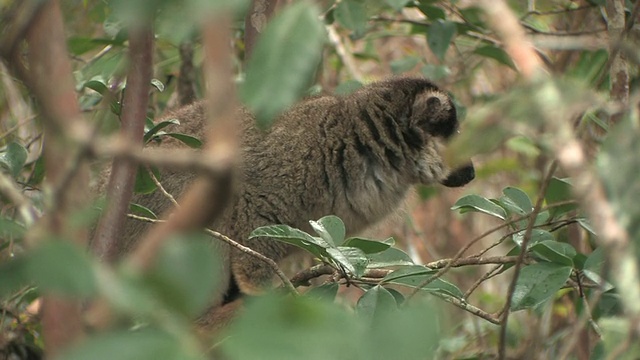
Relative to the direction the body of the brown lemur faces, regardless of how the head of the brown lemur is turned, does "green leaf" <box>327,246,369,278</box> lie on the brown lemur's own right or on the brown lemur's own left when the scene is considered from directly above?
on the brown lemur's own right

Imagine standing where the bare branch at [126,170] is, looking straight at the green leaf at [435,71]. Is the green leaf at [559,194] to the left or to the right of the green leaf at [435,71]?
right

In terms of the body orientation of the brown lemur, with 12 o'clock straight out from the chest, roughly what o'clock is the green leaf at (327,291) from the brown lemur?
The green leaf is roughly at 3 o'clock from the brown lemur.

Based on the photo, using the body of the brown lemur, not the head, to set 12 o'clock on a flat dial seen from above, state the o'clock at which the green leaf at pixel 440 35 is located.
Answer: The green leaf is roughly at 11 o'clock from the brown lemur.

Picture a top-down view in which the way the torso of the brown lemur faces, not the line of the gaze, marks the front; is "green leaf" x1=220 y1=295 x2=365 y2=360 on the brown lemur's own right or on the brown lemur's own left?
on the brown lemur's own right

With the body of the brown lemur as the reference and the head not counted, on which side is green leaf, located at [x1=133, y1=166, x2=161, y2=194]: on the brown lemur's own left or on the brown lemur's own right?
on the brown lemur's own right

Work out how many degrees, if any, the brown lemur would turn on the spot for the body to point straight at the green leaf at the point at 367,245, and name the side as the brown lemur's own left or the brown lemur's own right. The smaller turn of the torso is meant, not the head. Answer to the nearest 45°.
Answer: approximately 90° to the brown lemur's own right

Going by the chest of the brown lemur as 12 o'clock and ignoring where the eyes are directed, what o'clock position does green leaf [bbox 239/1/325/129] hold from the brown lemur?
The green leaf is roughly at 3 o'clock from the brown lemur.

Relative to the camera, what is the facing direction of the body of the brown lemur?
to the viewer's right
